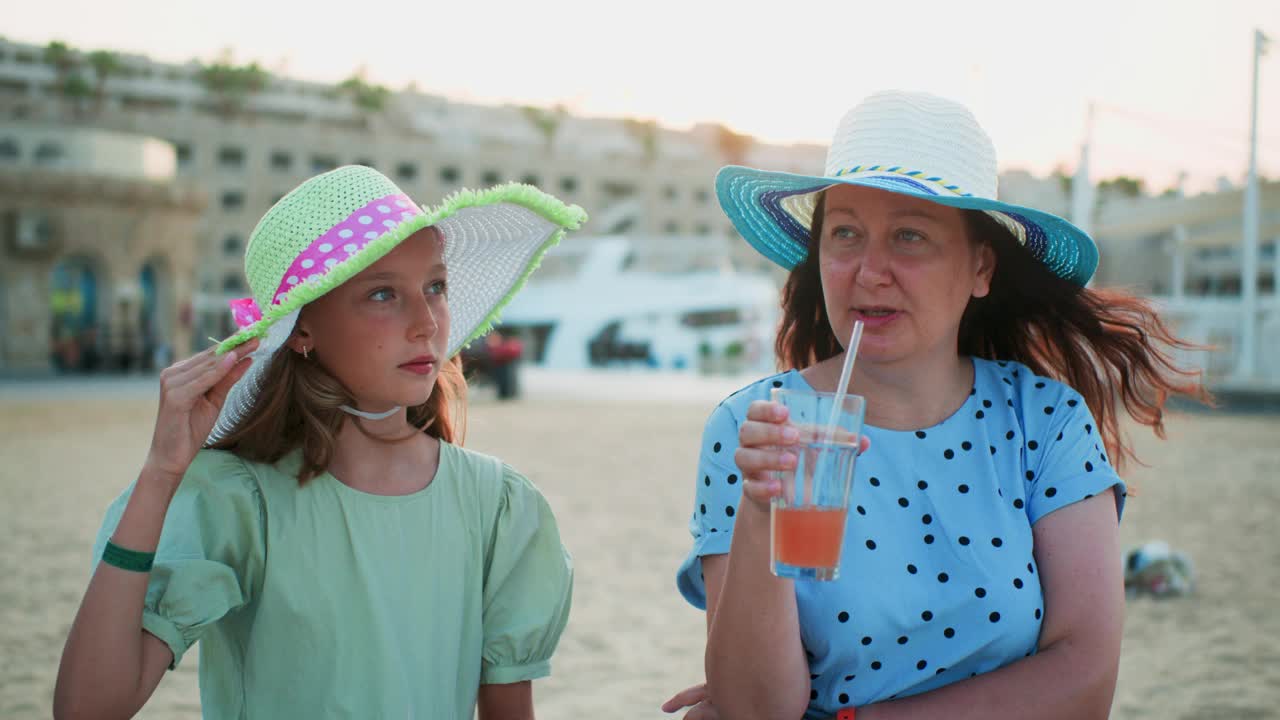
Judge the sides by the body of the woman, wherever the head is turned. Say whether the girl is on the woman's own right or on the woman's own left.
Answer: on the woman's own right

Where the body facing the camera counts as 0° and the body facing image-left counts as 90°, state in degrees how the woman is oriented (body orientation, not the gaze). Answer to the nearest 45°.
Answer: approximately 0°

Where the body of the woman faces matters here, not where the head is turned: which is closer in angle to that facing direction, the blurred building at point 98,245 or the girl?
the girl

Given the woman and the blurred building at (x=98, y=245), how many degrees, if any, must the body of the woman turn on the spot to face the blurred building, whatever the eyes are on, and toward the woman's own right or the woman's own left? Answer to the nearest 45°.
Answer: approximately 135° to the woman's own right

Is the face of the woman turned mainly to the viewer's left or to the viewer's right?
to the viewer's left

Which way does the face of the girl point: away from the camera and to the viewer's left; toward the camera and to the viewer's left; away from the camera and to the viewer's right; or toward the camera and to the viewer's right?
toward the camera and to the viewer's right
